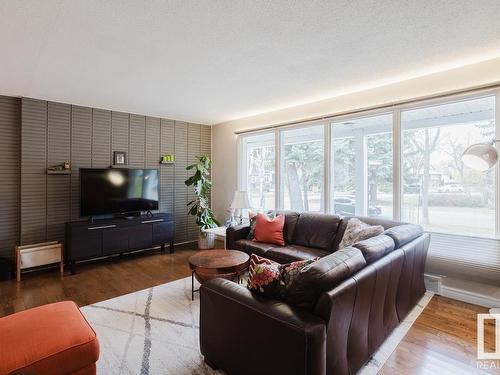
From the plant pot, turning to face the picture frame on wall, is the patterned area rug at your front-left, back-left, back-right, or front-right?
front-left

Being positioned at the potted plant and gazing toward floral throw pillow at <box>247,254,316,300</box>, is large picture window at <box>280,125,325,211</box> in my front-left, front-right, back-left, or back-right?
front-left

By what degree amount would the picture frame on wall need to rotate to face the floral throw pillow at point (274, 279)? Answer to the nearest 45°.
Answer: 0° — it already faces it

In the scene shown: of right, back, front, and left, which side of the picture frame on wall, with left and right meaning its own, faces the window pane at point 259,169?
left

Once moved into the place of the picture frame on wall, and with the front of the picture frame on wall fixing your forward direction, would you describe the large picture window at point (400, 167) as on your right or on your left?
on your left

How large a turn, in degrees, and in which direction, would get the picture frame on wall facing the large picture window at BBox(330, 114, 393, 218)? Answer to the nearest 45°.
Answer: approximately 45° to its left

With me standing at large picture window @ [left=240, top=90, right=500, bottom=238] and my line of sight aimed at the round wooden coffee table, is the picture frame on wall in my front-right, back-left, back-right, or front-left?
front-right

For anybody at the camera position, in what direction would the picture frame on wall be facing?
facing the viewer

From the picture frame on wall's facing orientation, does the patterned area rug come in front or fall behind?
in front

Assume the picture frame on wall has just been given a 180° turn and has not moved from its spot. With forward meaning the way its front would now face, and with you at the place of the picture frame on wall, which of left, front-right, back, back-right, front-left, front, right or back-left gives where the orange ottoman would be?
back

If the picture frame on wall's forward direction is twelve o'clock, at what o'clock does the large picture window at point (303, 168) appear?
The large picture window is roughly at 10 o'clock from the picture frame on wall.

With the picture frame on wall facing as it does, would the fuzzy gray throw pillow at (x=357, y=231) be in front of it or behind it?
in front
